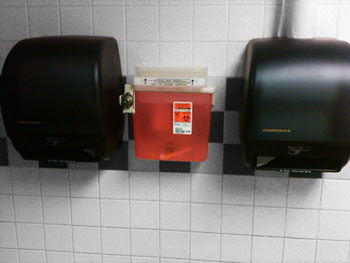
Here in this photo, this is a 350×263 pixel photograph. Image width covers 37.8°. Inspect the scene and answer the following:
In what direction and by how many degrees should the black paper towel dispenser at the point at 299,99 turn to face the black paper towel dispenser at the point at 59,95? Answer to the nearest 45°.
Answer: approximately 90° to its right

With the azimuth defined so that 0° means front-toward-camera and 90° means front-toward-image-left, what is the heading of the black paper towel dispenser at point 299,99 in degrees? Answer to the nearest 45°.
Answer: approximately 0°
